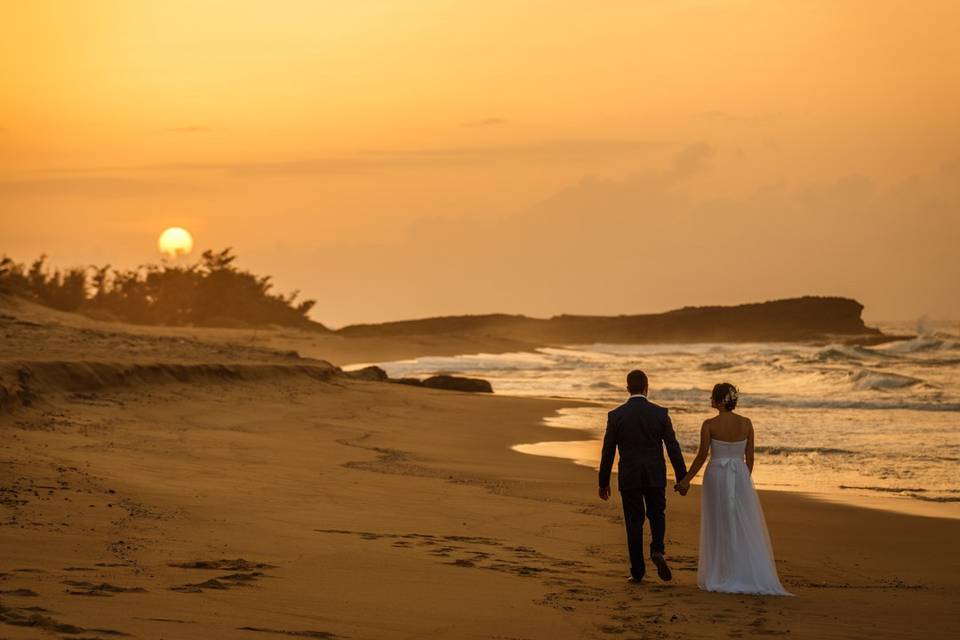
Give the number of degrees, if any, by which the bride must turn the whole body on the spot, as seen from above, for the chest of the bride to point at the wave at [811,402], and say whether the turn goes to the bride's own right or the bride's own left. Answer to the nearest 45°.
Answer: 0° — they already face it

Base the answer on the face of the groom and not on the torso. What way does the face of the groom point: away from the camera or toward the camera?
away from the camera

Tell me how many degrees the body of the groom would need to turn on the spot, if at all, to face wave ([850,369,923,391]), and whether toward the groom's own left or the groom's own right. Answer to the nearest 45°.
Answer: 0° — they already face it

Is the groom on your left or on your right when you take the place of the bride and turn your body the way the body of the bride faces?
on your left

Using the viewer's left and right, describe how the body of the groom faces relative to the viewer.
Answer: facing away from the viewer

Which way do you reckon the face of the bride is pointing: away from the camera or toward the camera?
away from the camera

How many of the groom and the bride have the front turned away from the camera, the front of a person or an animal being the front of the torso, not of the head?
2

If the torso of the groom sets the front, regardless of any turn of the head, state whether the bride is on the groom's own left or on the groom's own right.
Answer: on the groom's own right

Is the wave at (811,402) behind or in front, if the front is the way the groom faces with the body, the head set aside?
in front

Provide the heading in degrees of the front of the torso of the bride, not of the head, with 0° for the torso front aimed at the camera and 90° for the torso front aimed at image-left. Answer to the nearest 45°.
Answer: approximately 180°
